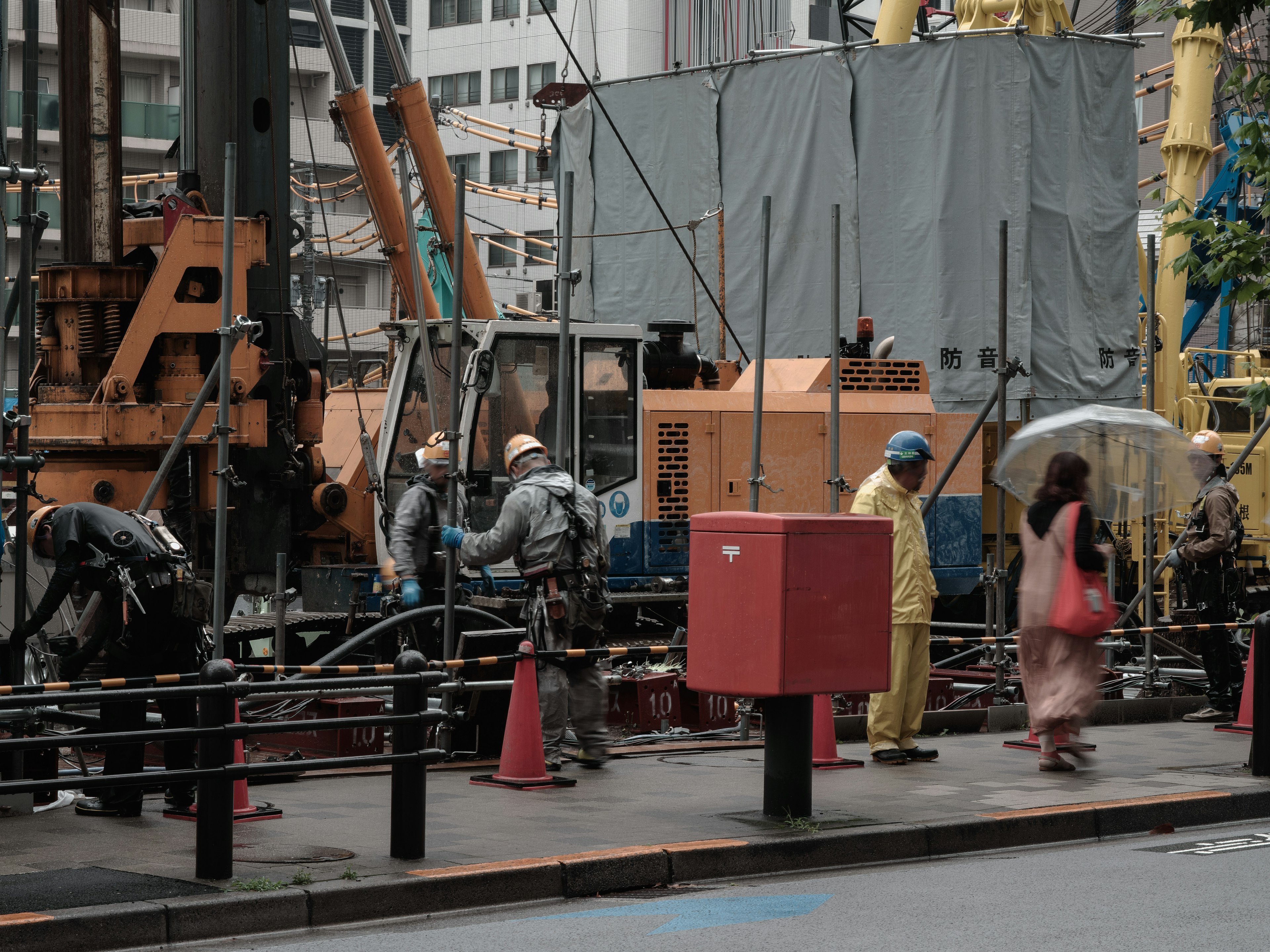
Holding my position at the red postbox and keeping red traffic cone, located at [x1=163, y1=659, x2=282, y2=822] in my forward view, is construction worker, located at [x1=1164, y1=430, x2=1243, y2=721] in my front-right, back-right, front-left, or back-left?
back-right

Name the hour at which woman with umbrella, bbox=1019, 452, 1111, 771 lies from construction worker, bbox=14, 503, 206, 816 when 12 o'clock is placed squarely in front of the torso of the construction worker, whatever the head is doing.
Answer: The woman with umbrella is roughly at 6 o'clock from the construction worker.

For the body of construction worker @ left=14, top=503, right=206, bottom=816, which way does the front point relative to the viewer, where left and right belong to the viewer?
facing to the left of the viewer

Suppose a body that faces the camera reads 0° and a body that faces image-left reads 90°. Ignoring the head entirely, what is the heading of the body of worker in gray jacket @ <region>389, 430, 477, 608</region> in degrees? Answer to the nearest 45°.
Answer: approximately 315°

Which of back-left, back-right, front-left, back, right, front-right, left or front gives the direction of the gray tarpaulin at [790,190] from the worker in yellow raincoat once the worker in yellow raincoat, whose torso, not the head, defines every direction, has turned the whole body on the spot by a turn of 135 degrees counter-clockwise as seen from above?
front

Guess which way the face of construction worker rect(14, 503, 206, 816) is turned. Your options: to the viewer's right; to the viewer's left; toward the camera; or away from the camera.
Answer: to the viewer's left

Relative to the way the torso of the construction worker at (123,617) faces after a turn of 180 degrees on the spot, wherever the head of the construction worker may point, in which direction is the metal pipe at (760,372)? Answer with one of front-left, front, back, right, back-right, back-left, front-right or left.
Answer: front-left

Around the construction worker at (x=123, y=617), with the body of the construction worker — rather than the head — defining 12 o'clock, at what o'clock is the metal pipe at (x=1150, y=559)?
The metal pipe is roughly at 5 o'clock from the construction worker.

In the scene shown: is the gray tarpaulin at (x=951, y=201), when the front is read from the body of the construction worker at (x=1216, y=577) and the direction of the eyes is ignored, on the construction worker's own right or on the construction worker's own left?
on the construction worker's own right

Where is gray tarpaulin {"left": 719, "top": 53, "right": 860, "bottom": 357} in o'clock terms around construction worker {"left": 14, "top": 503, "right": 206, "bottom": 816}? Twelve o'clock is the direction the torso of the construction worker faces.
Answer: The gray tarpaulin is roughly at 4 o'clock from the construction worker.

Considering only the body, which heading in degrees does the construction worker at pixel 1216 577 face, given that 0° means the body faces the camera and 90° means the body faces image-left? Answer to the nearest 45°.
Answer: approximately 90°

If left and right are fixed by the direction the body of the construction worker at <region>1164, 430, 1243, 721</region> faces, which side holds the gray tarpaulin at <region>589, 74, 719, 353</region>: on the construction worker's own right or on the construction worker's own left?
on the construction worker's own right

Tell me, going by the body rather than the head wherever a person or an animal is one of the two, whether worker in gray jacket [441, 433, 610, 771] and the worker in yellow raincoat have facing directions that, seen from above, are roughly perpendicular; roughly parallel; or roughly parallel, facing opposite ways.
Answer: roughly parallel, facing opposite ways
